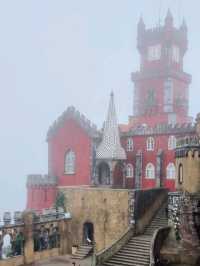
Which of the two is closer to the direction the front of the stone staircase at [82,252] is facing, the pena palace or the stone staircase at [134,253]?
the stone staircase

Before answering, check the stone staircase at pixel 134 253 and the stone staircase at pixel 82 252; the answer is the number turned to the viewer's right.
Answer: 0

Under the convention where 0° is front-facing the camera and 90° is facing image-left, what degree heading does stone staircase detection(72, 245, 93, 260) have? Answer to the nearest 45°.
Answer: approximately 45°

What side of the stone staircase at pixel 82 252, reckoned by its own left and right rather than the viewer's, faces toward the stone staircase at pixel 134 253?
left
